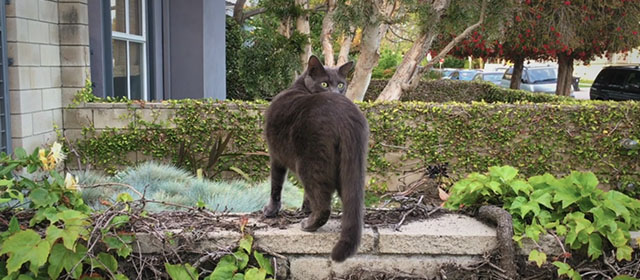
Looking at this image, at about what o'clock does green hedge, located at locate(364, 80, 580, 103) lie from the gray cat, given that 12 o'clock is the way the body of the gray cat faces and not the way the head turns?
The green hedge is roughly at 2 o'clock from the gray cat.

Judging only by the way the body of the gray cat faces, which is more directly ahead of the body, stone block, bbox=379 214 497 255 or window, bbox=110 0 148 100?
the window

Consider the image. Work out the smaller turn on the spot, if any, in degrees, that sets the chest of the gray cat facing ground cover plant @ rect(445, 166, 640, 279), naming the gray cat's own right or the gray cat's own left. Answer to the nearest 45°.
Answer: approximately 135° to the gray cat's own right

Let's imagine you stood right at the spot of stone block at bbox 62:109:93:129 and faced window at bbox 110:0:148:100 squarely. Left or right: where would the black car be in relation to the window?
right

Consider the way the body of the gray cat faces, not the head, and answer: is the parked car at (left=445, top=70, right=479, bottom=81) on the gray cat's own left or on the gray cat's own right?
on the gray cat's own right

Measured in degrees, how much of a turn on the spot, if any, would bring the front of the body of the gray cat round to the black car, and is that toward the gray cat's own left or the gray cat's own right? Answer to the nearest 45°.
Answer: approximately 90° to the gray cat's own right

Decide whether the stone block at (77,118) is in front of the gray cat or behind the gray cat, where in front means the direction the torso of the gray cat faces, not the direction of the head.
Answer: in front

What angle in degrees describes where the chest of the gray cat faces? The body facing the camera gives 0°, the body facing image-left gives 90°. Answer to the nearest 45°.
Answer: approximately 135°

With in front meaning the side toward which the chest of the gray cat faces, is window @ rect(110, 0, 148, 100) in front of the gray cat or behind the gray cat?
in front
